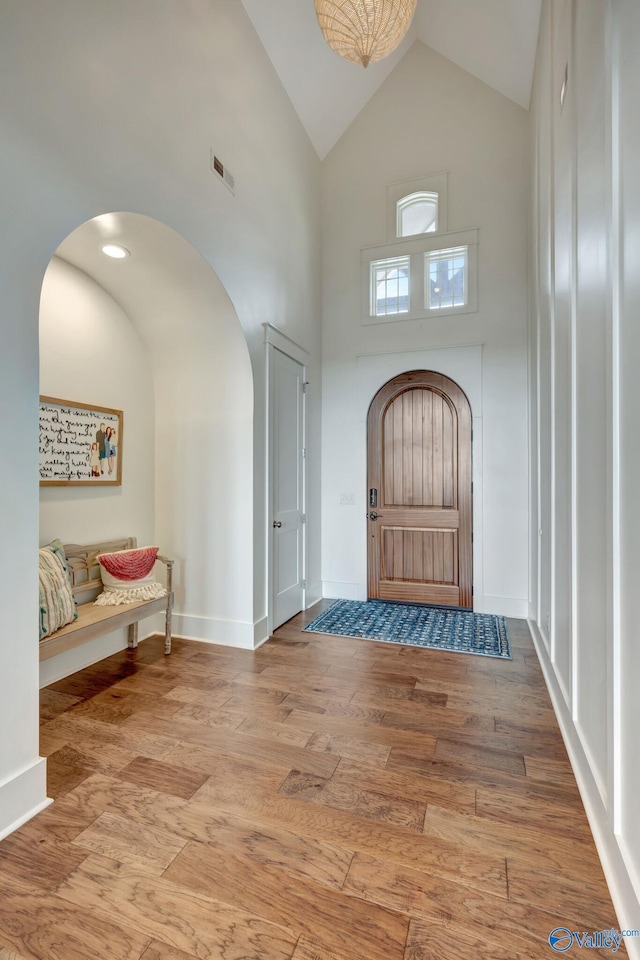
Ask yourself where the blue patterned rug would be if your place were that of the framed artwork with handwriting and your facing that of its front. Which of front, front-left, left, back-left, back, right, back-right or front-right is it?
front-left

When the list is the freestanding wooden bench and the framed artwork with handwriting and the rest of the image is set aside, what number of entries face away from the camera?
0

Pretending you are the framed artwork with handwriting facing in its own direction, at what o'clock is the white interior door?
The white interior door is roughly at 10 o'clock from the framed artwork with handwriting.

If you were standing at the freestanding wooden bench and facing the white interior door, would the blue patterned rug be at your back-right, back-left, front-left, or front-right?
front-right

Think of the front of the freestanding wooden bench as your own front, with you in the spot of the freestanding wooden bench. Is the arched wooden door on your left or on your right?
on your left

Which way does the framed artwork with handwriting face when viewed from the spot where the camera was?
facing the viewer and to the right of the viewer

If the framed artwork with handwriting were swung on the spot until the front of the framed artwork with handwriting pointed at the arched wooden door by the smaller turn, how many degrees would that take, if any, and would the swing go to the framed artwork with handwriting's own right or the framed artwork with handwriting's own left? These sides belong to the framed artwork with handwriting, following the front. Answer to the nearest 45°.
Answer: approximately 45° to the framed artwork with handwriting's own left

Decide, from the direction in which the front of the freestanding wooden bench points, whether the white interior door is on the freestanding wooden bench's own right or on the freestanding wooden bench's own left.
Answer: on the freestanding wooden bench's own left
